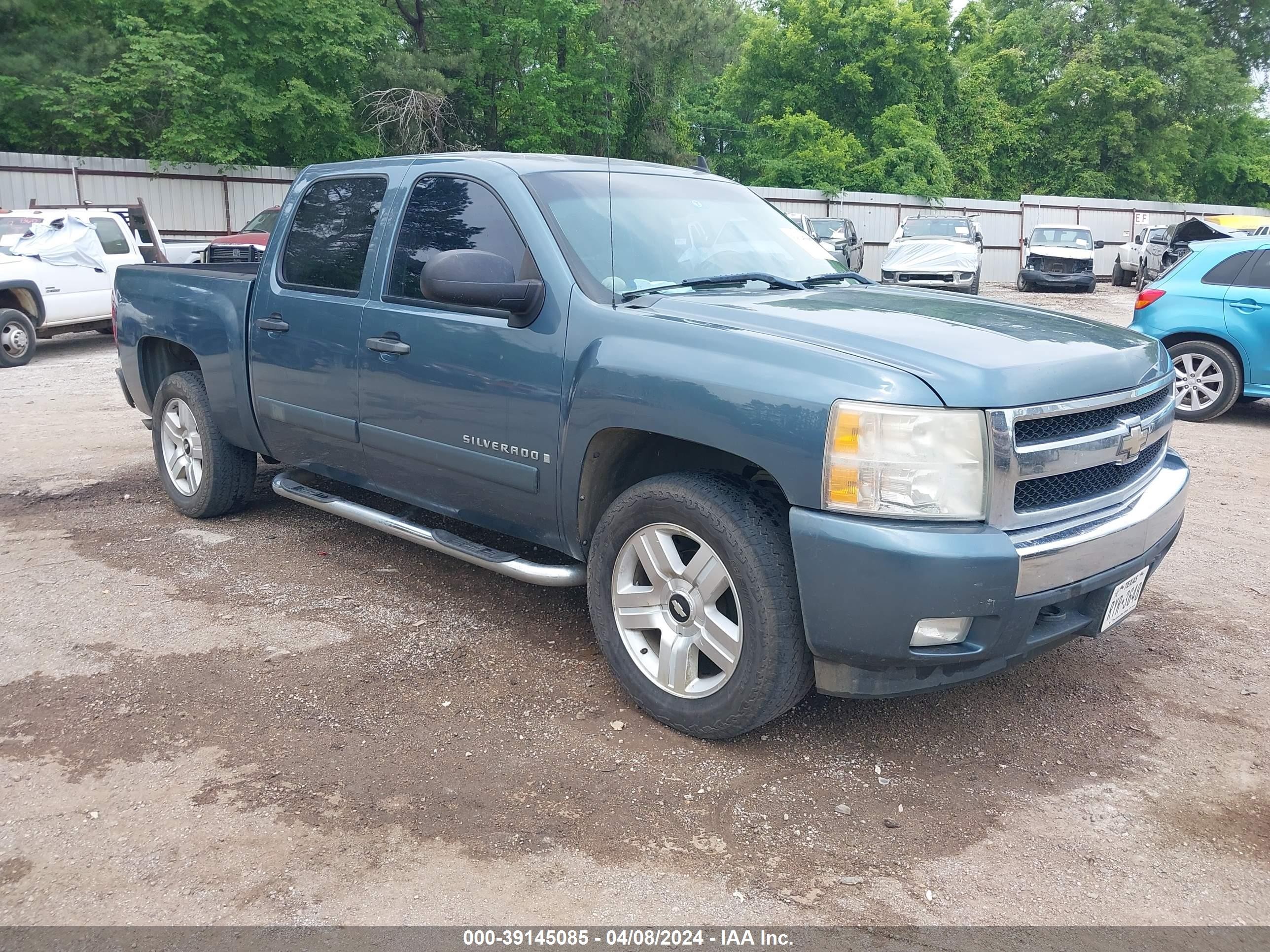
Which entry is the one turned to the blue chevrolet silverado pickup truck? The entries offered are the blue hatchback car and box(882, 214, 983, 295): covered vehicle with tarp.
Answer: the covered vehicle with tarp

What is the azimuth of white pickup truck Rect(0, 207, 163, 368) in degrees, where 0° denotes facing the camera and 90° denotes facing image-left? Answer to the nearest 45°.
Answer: approximately 45°

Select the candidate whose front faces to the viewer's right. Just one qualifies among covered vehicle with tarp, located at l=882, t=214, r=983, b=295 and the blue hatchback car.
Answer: the blue hatchback car

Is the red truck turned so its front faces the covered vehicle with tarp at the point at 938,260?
no

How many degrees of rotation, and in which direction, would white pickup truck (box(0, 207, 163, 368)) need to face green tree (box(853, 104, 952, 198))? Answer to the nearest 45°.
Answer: approximately 180°

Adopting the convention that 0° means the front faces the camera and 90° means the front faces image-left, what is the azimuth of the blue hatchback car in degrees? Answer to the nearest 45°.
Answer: approximately 270°

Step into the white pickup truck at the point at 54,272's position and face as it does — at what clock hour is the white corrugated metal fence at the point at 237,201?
The white corrugated metal fence is roughly at 5 o'clock from the white pickup truck.

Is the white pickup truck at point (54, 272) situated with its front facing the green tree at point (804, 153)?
no

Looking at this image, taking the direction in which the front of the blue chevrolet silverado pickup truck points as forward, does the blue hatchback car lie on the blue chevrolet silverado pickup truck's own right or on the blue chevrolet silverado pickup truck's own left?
on the blue chevrolet silverado pickup truck's own left

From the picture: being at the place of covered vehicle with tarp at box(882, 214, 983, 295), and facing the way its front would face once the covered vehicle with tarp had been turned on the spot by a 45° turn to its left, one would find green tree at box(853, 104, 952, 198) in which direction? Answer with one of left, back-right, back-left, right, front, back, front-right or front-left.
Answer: back-left

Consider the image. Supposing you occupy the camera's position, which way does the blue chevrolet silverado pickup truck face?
facing the viewer and to the right of the viewer

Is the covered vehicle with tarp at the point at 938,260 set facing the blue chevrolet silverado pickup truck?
yes

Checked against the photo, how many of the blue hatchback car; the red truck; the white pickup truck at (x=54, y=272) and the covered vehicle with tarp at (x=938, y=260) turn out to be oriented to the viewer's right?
1

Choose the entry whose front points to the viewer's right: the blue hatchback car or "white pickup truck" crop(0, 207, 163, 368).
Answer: the blue hatchback car

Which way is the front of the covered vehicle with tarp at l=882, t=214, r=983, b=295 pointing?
toward the camera

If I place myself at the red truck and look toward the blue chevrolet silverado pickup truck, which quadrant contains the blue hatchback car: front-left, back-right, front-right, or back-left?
front-left

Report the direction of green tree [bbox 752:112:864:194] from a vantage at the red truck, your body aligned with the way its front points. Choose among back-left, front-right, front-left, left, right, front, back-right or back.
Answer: back

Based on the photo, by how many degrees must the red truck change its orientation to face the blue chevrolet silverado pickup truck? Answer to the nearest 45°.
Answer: approximately 45° to its left

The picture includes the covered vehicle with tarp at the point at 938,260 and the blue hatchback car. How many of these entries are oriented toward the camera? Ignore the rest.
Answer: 1
